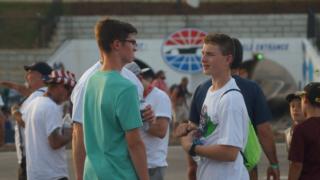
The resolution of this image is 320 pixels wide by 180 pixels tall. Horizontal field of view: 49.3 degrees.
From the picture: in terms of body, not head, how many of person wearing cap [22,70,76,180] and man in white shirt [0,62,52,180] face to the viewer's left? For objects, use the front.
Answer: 1

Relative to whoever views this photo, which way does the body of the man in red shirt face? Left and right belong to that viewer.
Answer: facing away from the viewer and to the left of the viewer

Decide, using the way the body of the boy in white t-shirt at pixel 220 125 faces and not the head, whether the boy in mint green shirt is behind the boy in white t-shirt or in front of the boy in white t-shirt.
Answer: in front

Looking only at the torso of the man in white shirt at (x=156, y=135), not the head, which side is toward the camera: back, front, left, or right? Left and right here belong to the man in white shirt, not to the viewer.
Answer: left

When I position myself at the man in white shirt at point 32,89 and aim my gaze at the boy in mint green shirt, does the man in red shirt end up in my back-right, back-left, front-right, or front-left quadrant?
front-left

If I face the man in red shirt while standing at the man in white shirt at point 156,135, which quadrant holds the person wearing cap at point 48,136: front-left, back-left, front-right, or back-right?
back-right

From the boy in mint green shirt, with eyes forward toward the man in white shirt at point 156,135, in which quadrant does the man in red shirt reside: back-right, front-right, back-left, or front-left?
front-right
